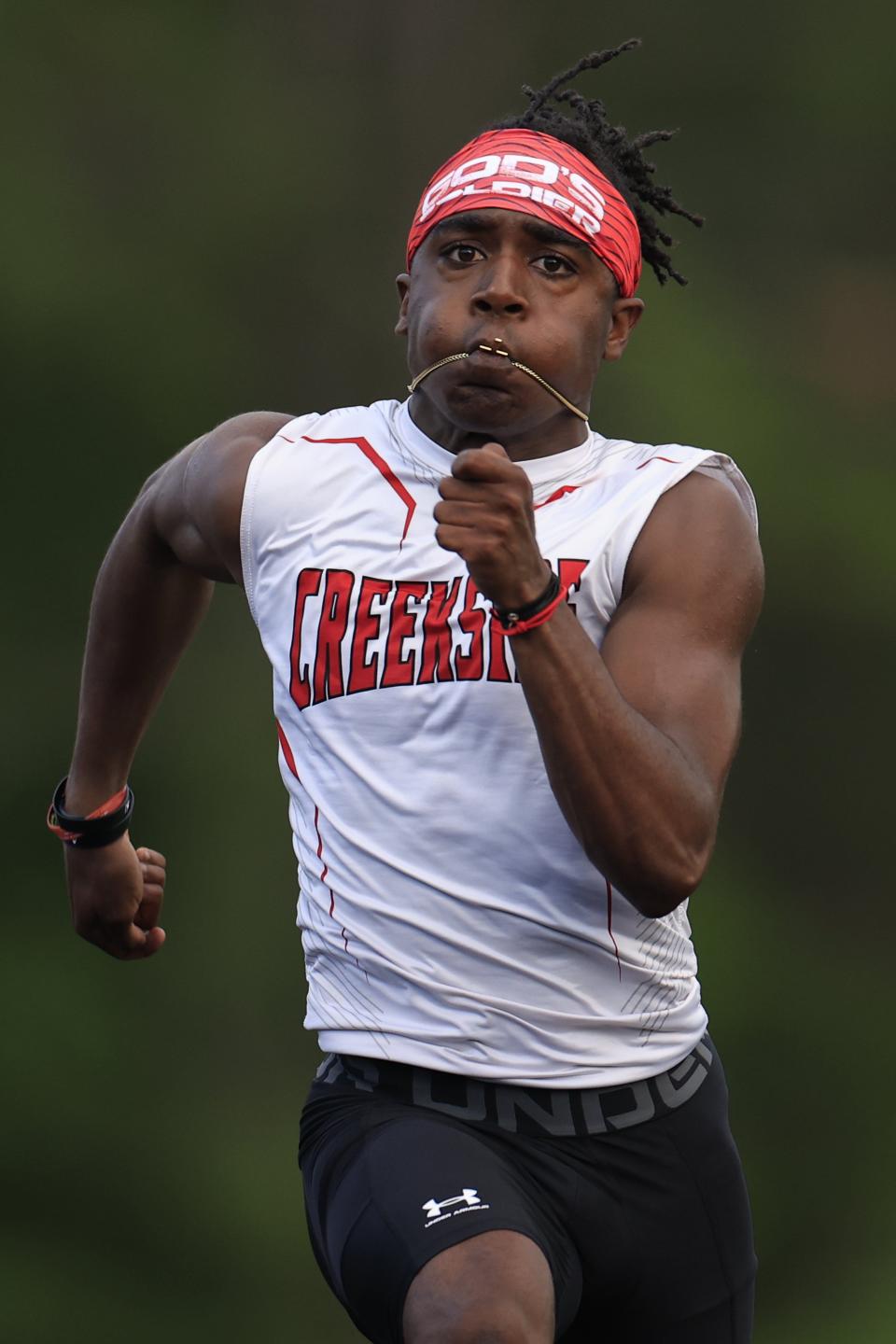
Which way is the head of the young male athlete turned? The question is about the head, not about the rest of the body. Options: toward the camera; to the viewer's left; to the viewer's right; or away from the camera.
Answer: toward the camera

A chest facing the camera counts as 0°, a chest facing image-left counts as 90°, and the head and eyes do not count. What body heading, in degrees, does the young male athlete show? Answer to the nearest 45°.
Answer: approximately 0°
